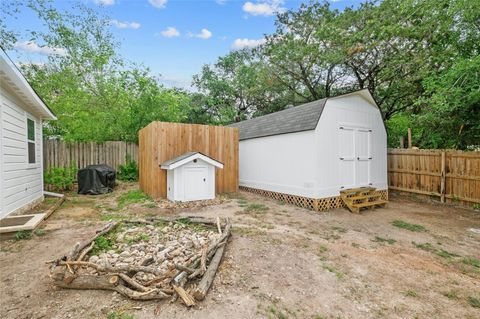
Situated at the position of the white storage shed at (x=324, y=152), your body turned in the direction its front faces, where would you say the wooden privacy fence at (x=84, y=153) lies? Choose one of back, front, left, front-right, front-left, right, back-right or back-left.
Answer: back-right

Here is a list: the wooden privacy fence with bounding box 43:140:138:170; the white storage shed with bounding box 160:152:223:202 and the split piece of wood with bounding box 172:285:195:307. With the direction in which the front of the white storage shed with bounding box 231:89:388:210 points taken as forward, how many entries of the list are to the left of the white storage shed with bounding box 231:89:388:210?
0

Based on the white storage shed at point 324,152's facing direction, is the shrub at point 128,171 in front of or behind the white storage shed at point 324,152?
behind

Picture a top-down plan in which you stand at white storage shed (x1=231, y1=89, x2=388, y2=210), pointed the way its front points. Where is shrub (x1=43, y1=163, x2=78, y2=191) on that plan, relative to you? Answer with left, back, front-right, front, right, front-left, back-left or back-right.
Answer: back-right

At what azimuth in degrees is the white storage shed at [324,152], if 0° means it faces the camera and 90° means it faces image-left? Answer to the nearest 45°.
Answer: approximately 315°

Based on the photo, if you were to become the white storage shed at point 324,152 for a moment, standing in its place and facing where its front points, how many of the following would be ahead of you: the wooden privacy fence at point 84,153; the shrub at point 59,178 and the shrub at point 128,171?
0

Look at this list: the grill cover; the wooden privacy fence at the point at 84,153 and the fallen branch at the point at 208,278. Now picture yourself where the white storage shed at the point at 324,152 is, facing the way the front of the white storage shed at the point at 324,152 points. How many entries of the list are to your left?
0

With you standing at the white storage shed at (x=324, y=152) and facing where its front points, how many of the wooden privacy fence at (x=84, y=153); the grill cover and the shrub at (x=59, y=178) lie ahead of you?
0

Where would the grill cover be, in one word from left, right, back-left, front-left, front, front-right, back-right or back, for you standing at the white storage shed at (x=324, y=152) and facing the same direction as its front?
back-right

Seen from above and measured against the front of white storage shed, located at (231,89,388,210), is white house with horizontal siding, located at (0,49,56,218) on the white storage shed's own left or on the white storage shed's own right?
on the white storage shed's own right

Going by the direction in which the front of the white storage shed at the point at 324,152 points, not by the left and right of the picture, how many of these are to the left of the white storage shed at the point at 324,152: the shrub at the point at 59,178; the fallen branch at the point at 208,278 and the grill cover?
0

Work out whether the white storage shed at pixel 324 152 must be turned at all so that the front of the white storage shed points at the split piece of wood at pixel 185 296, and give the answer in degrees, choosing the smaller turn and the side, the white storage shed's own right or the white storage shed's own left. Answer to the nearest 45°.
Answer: approximately 45° to the white storage shed's own right

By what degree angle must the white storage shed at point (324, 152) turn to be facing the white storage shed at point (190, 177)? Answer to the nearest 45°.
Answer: approximately 135° to its right
